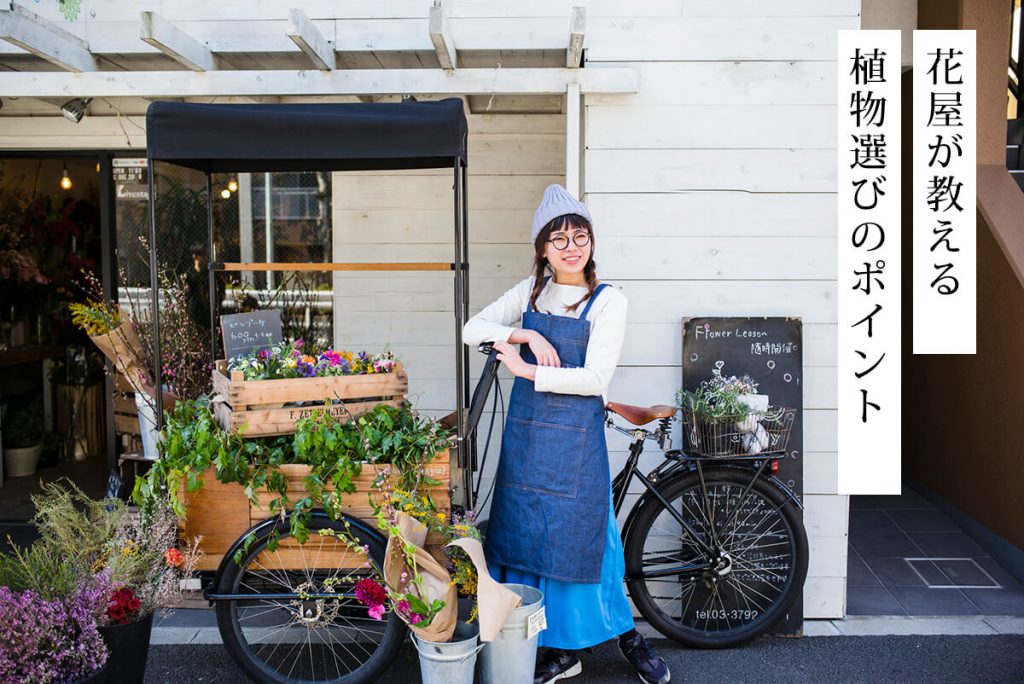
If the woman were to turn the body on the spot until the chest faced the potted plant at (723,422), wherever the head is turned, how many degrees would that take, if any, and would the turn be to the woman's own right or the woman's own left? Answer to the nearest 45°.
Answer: approximately 135° to the woman's own left

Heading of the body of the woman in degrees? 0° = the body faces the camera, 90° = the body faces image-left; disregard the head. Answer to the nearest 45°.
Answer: approximately 0°

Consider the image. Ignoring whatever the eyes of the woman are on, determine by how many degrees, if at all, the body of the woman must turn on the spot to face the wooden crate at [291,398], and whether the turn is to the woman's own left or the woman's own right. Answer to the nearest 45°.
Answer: approximately 90° to the woman's own right

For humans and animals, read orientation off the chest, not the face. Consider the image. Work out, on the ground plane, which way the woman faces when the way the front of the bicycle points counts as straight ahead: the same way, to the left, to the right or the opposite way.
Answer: to the left

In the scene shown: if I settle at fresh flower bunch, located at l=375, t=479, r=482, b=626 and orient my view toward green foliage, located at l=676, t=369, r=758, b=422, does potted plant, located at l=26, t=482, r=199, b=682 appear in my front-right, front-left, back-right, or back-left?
back-left

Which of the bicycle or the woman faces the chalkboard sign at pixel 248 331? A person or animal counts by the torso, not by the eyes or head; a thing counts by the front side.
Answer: the bicycle

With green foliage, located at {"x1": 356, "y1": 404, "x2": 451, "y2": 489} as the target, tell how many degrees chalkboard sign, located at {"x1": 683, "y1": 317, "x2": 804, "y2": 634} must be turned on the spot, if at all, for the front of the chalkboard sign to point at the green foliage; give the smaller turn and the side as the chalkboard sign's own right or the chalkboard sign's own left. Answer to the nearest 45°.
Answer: approximately 45° to the chalkboard sign's own right

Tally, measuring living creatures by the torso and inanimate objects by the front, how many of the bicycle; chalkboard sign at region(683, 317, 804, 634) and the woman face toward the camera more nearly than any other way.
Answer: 2

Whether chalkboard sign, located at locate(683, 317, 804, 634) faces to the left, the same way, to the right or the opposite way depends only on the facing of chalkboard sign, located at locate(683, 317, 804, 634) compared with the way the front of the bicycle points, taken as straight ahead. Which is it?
to the left

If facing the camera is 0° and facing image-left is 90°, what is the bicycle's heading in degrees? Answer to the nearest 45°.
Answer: approximately 90°

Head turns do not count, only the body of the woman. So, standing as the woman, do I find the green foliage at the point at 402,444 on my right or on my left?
on my right
